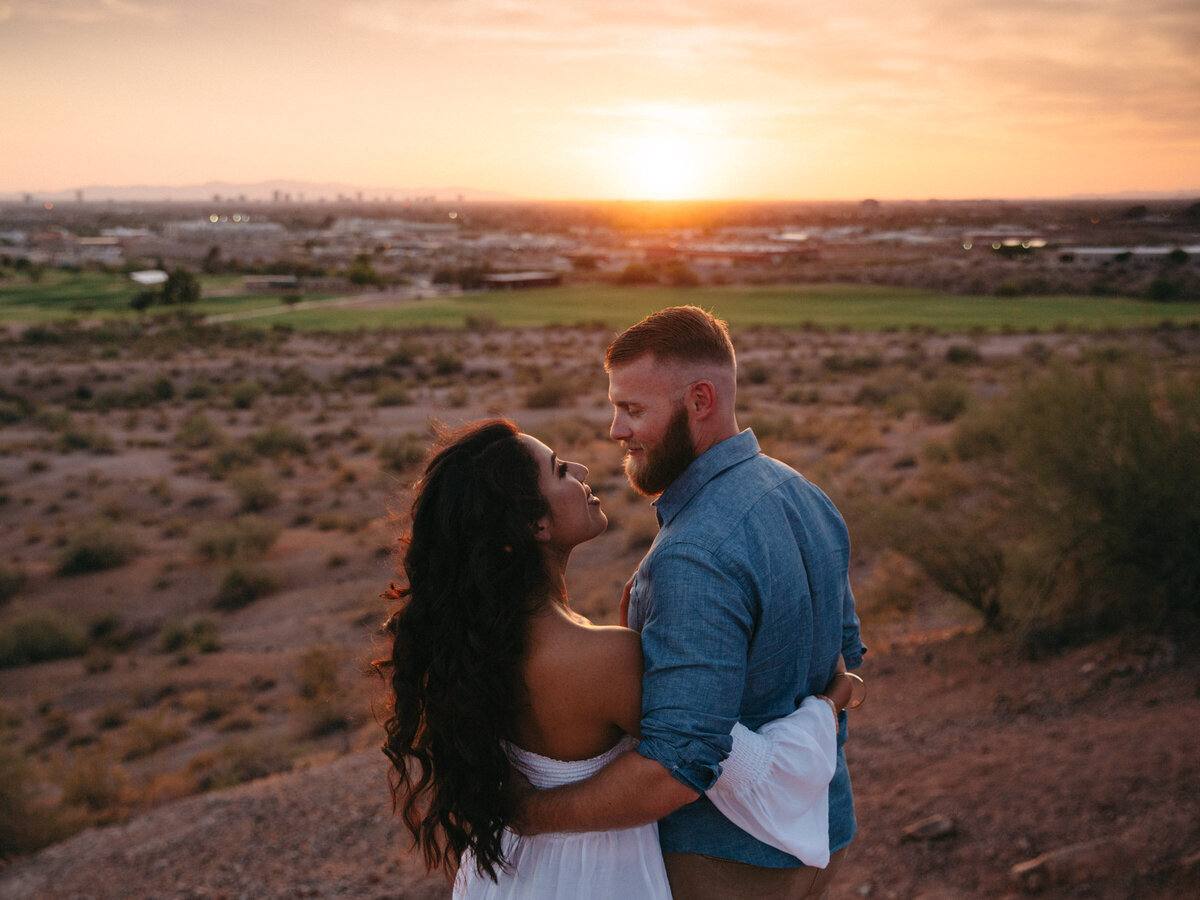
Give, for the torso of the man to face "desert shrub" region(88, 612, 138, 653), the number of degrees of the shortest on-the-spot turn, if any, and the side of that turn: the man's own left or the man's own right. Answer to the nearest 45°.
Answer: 0° — they already face it

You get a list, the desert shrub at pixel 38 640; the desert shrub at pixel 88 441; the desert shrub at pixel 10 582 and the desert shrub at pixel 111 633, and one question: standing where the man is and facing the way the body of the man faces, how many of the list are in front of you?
4

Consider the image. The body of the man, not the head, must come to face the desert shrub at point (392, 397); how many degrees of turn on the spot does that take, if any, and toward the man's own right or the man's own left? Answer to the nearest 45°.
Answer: approximately 45° to the man's own right

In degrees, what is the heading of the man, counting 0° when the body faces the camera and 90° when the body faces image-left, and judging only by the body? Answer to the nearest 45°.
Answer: approximately 135°

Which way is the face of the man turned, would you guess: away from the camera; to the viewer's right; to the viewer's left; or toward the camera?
to the viewer's left

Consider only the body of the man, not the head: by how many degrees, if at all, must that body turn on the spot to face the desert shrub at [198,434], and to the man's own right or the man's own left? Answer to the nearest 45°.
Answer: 0° — they already face it

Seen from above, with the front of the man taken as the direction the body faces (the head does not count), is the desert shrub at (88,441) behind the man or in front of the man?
in front

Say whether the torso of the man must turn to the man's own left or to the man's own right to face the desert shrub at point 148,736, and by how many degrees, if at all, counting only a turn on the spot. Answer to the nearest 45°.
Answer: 0° — they already face it

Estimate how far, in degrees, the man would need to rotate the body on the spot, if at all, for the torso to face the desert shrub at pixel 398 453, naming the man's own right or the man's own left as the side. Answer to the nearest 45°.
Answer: approximately 45° to the man's own right

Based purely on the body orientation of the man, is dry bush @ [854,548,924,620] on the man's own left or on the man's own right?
on the man's own right

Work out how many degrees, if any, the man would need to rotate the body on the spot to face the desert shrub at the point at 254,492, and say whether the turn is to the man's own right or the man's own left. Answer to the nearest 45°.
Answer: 0° — they already face it

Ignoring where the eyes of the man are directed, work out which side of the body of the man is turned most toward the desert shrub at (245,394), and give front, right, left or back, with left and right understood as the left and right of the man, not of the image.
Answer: front

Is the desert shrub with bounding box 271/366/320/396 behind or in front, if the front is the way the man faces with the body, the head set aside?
in front

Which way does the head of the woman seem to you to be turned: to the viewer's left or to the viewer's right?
to the viewer's right

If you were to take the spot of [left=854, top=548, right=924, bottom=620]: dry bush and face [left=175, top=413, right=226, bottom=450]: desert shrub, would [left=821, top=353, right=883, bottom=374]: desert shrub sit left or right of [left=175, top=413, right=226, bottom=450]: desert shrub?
right
